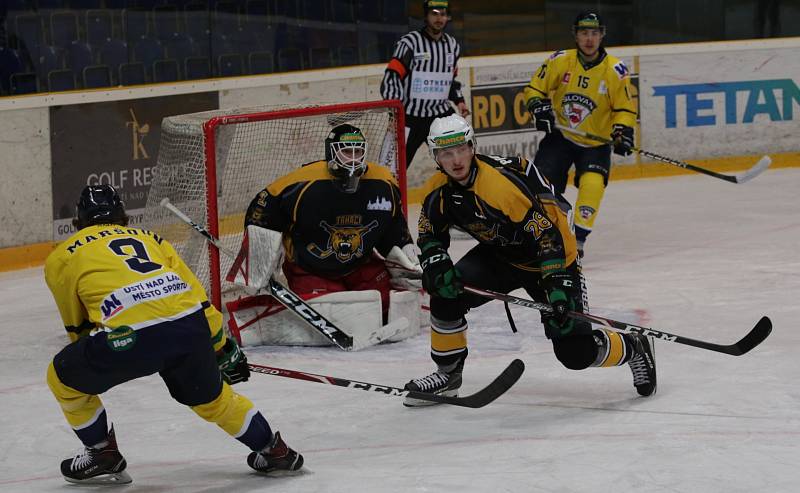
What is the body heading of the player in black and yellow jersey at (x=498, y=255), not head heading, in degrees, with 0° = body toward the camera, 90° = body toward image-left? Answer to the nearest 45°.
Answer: approximately 45°

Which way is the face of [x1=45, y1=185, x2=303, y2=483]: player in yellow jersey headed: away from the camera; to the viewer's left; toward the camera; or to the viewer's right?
away from the camera

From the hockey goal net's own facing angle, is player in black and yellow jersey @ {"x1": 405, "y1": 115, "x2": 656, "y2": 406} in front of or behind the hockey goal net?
in front

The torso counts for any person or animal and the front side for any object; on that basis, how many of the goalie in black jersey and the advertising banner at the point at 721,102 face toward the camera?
2

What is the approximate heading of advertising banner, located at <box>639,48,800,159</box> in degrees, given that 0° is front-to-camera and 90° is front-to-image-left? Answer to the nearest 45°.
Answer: approximately 0°

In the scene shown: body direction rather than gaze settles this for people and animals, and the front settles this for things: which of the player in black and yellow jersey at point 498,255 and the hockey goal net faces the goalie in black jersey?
the hockey goal net

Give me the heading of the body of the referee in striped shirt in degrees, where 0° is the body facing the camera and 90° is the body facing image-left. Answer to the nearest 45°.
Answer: approximately 315°

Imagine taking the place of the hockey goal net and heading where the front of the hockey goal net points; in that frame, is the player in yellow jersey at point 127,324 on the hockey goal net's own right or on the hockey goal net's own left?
on the hockey goal net's own right

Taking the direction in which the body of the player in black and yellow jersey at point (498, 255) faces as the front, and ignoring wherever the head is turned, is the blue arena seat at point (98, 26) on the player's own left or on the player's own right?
on the player's own right

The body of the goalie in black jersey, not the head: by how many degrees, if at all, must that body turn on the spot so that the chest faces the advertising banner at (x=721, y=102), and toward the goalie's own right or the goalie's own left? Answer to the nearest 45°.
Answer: approximately 135° to the goalie's own left

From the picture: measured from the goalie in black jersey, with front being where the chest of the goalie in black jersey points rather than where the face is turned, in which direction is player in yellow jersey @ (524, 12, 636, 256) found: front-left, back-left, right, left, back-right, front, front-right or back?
back-left

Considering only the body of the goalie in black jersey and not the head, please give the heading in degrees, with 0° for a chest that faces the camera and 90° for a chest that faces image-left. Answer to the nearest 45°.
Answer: approximately 0°

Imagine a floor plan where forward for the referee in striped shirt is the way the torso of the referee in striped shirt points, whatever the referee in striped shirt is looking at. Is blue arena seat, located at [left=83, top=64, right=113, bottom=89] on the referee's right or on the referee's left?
on the referee's right
